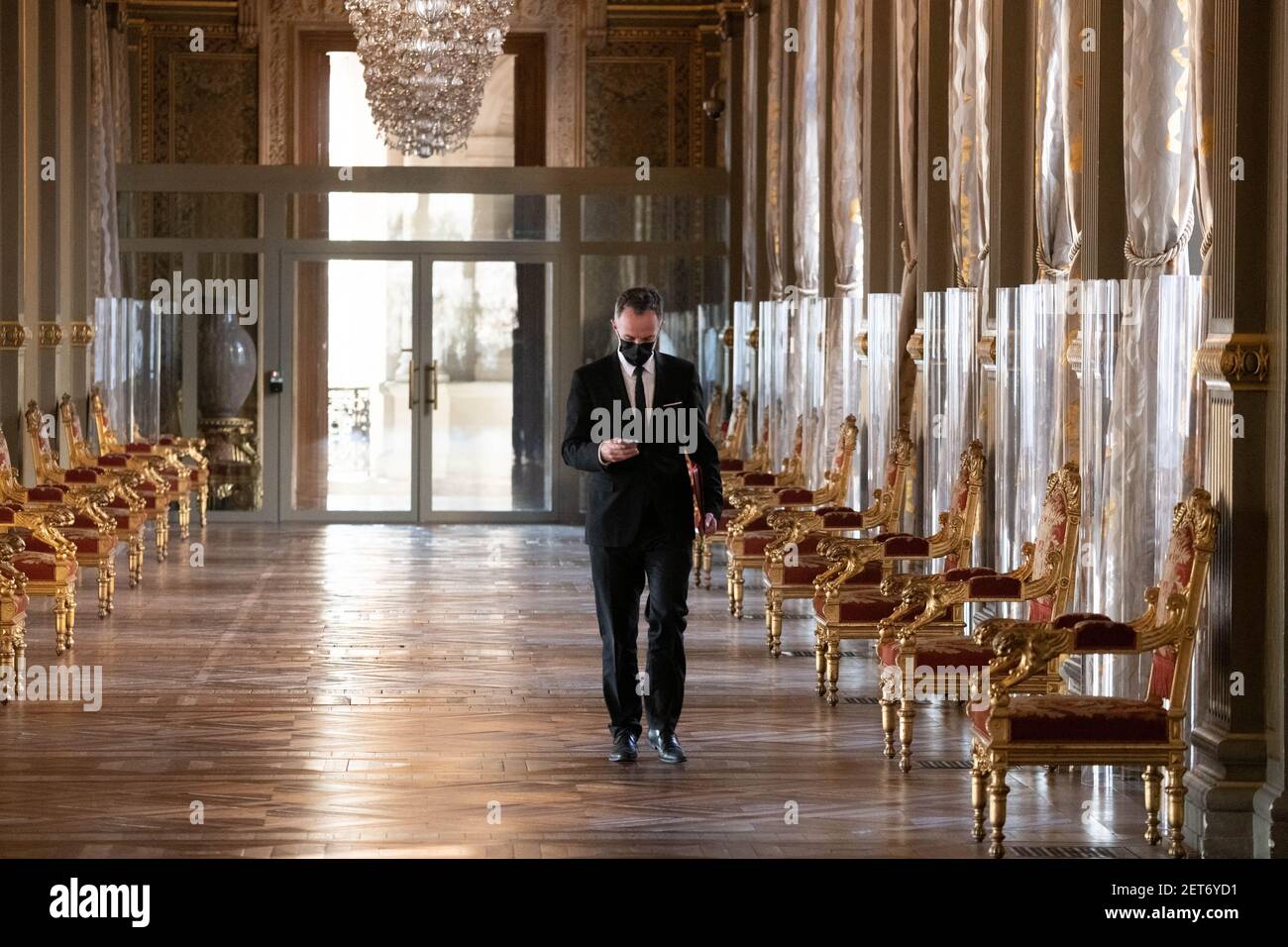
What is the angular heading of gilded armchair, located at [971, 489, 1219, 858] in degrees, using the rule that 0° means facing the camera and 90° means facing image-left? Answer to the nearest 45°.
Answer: approximately 90°

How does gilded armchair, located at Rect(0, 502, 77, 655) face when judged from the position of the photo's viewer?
facing to the right of the viewer

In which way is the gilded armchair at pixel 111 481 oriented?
to the viewer's right

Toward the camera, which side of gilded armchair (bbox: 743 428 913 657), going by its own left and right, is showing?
left

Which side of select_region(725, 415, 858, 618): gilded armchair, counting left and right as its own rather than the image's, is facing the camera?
left

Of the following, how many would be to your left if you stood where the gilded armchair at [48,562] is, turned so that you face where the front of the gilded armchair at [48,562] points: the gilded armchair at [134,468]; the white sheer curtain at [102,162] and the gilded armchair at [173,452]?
3

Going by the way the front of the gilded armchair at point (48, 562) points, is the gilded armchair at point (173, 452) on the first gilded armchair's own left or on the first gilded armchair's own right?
on the first gilded armchair's own left

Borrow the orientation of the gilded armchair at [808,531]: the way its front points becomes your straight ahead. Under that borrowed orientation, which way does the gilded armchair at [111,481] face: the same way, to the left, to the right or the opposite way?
the opposite way
